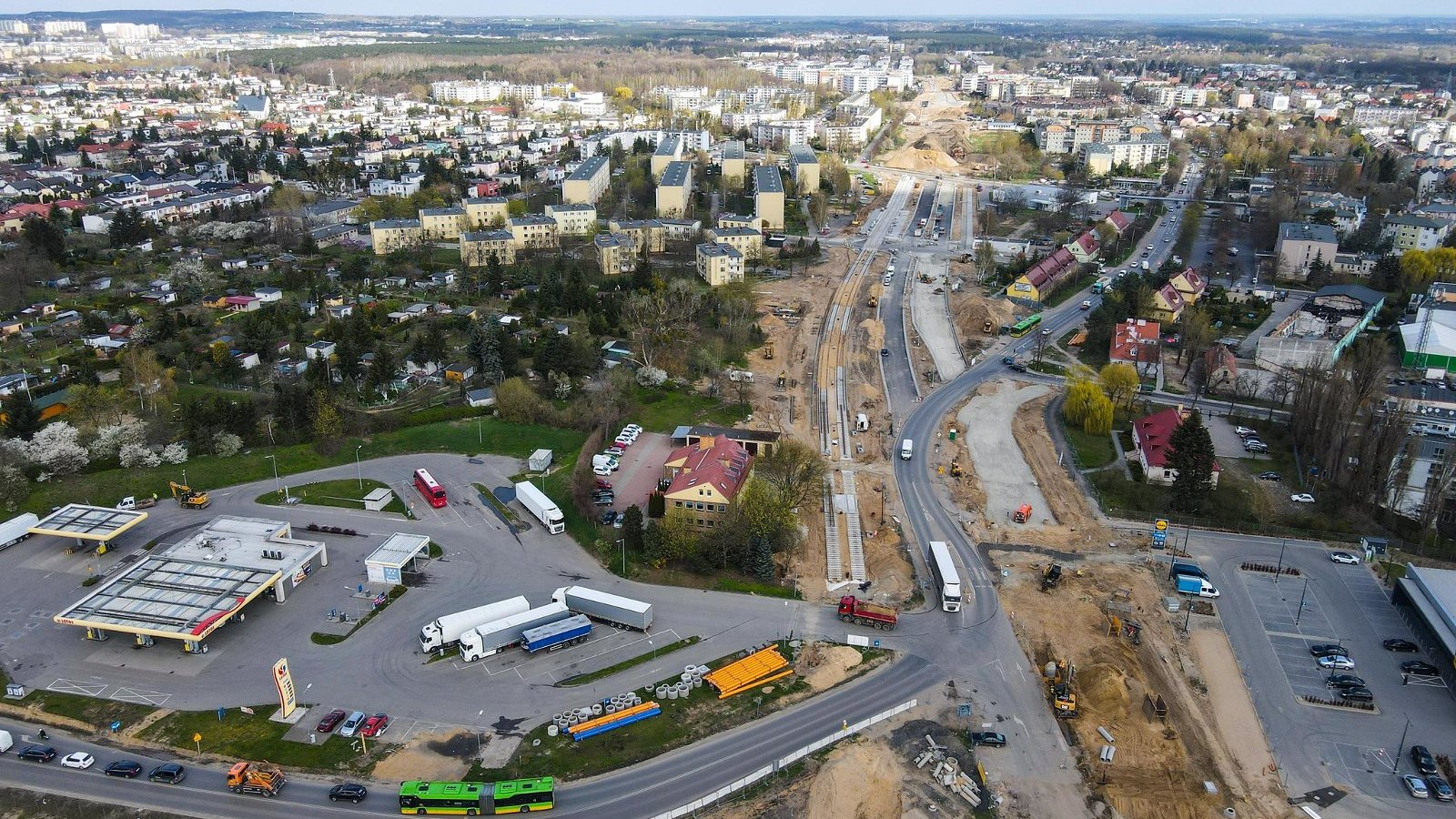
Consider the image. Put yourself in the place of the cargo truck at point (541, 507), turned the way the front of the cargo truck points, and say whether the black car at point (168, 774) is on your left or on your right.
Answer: on your right

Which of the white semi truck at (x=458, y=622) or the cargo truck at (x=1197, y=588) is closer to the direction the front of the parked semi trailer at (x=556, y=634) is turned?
the white semi truck

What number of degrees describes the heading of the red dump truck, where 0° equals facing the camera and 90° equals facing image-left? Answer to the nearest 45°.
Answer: approximately 135°

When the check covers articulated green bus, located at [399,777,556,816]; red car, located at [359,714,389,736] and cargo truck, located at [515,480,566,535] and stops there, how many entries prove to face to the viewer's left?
1

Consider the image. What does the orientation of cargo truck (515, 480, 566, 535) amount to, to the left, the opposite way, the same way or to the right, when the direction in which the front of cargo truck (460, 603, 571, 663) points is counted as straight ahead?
to the left
